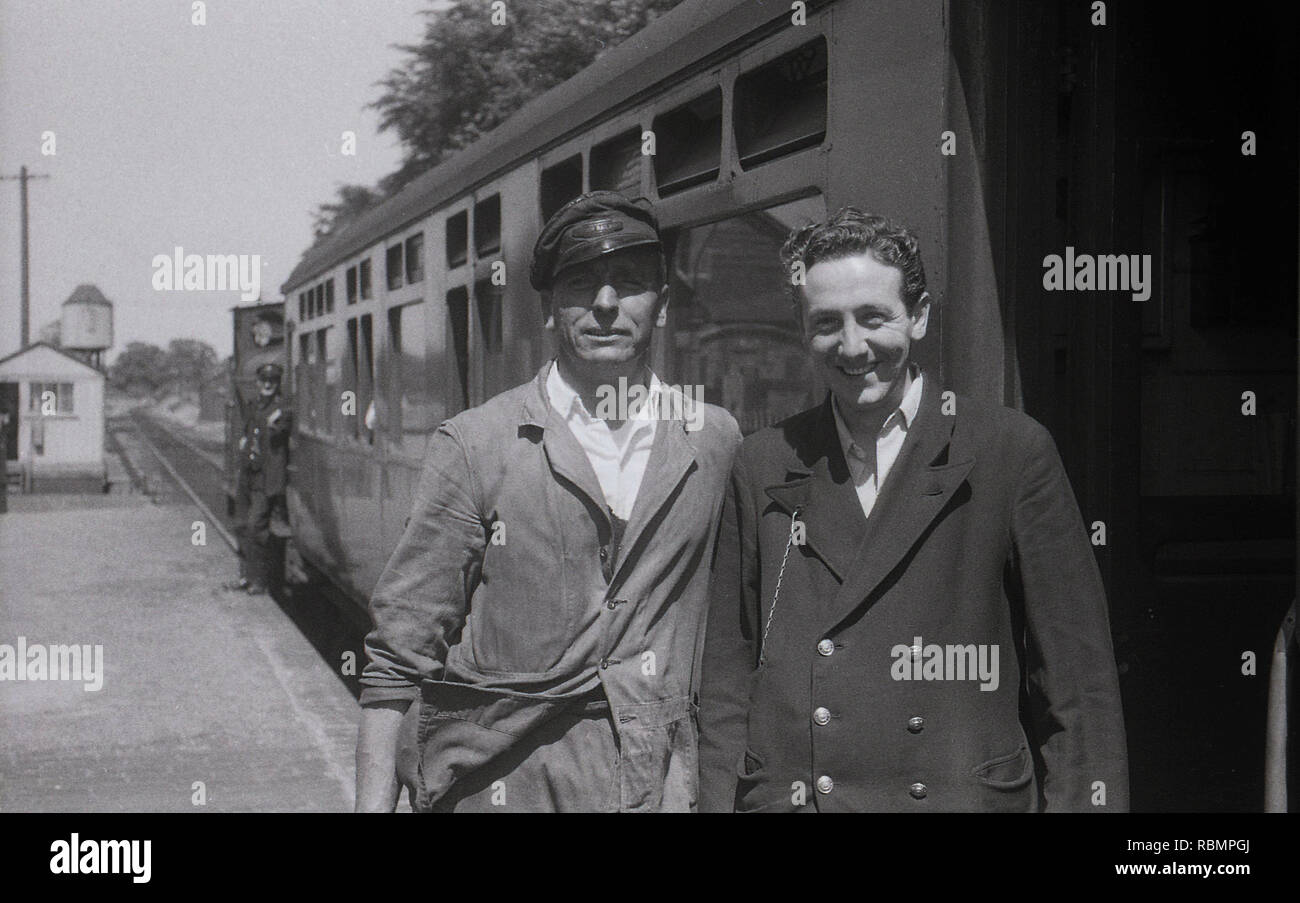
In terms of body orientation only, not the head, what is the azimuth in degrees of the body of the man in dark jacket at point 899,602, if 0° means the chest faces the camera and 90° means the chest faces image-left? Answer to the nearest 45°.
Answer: approximately 0°

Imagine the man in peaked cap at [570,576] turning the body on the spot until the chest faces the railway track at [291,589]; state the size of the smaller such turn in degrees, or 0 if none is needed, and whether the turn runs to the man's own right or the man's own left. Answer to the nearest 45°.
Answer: approximately 180°

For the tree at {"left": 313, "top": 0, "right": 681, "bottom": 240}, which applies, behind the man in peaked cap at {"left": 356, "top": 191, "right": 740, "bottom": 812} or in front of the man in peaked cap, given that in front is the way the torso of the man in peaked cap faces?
behind

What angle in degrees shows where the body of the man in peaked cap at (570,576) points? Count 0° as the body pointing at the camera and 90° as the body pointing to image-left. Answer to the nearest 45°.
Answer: approximately 0°

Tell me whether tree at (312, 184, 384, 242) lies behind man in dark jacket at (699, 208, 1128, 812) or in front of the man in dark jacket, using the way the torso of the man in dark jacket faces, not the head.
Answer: behind

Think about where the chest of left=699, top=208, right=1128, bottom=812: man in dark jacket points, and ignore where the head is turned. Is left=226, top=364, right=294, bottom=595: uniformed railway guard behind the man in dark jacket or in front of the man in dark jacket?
behind

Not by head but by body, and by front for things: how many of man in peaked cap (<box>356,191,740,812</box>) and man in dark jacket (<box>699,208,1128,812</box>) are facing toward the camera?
2
